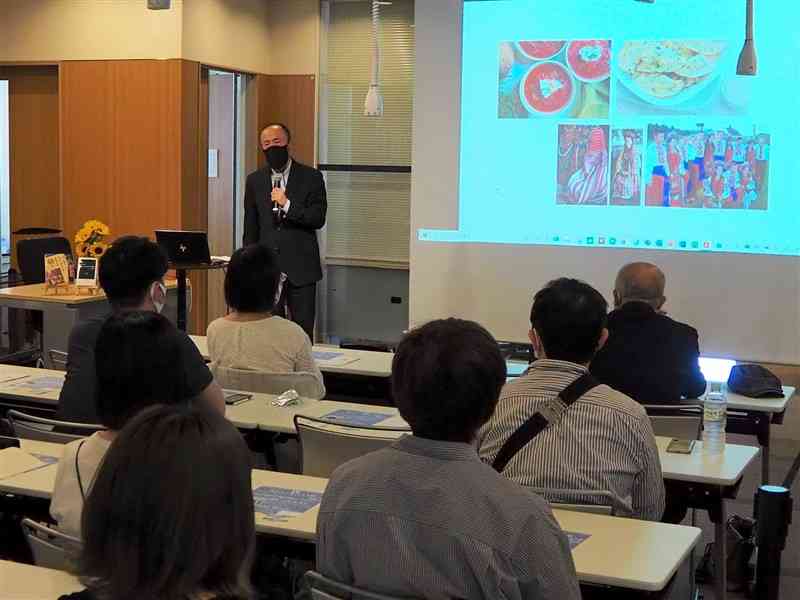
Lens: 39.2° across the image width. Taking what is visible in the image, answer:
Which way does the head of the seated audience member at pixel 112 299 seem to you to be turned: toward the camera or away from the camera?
away from the camera

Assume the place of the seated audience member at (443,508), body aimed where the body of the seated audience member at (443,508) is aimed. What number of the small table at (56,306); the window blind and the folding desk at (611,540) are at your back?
0

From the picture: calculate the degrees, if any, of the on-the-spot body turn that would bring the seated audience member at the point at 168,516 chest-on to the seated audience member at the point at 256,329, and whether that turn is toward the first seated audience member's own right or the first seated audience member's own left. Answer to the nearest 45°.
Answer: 0° — they already face them

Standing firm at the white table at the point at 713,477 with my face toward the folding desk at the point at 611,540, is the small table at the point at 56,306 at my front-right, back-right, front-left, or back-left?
back-right

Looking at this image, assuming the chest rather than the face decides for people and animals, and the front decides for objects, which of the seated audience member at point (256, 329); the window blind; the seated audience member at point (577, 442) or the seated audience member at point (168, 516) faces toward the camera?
the window blind

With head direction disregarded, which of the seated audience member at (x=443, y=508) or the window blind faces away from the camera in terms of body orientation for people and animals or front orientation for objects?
the seated audience member

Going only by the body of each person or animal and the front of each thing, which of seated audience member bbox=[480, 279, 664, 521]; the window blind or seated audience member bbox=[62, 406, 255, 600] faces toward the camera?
the window blind

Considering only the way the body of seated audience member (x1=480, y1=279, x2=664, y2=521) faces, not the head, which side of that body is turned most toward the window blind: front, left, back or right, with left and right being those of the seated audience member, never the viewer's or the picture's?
front

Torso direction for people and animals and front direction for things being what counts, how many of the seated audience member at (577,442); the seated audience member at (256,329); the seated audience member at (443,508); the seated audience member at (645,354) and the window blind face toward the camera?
1

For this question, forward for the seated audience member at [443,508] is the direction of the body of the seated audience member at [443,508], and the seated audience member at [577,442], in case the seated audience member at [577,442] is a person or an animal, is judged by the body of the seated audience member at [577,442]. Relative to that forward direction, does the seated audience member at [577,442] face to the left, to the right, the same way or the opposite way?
the same way

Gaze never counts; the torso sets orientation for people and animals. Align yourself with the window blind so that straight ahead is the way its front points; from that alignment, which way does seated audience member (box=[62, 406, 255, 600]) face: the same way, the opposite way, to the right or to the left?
the opposite way

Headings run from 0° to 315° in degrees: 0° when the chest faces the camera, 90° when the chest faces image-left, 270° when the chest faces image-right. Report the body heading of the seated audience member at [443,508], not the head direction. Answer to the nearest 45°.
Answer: approximately 180°

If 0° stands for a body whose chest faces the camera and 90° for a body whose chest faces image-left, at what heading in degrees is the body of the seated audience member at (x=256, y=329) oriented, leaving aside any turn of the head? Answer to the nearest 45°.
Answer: approximately 180°

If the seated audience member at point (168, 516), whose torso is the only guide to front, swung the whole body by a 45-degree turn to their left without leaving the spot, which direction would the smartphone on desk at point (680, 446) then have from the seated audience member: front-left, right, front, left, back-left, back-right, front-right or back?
right

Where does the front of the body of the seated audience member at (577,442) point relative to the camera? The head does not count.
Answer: away from the camera

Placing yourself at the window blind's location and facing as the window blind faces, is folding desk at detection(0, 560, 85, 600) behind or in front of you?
in front

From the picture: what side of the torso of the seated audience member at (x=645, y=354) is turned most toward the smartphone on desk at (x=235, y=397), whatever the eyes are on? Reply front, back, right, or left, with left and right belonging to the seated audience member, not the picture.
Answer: left

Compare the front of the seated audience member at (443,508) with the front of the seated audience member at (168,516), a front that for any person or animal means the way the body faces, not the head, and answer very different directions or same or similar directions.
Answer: same or similar directions

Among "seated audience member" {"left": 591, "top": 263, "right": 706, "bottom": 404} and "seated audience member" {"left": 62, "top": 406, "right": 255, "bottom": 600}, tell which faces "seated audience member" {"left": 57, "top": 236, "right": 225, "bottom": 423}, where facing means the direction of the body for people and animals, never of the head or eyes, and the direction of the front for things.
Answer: "seated audience member" {"left": 62, "top": 406, "right": 255, "bottom": 600}

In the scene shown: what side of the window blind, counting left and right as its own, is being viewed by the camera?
front

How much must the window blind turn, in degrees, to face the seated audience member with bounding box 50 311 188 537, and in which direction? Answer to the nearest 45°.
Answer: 0° — it already faces them
